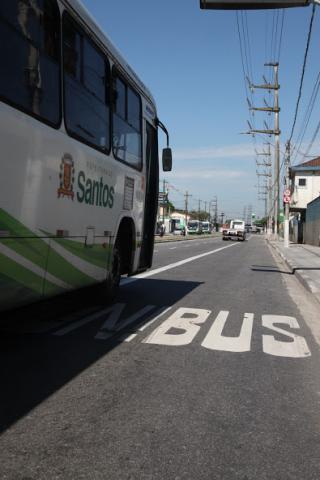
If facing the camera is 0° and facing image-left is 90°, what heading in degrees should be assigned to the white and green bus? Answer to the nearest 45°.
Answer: approximately 225°

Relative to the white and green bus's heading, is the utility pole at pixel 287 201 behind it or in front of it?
in front
